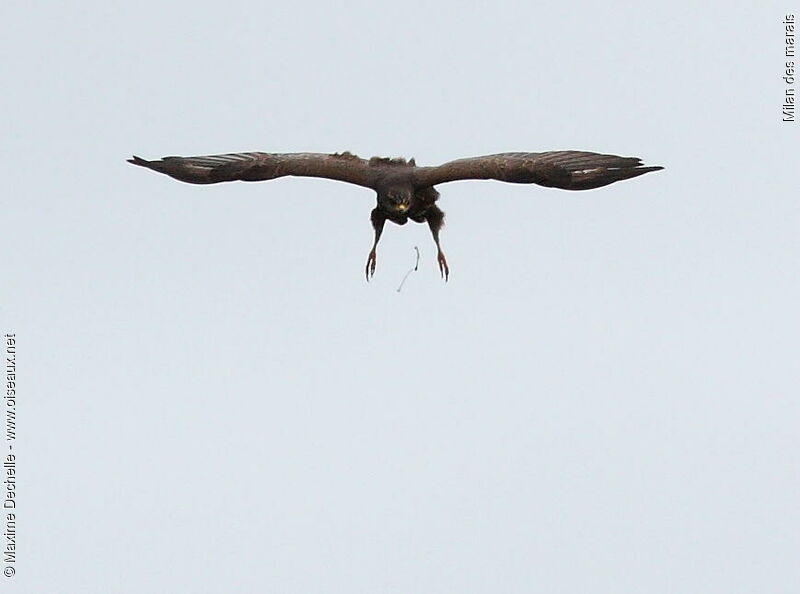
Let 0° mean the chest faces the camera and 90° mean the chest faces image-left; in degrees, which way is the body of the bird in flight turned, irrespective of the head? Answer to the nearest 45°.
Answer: approximately 0°
